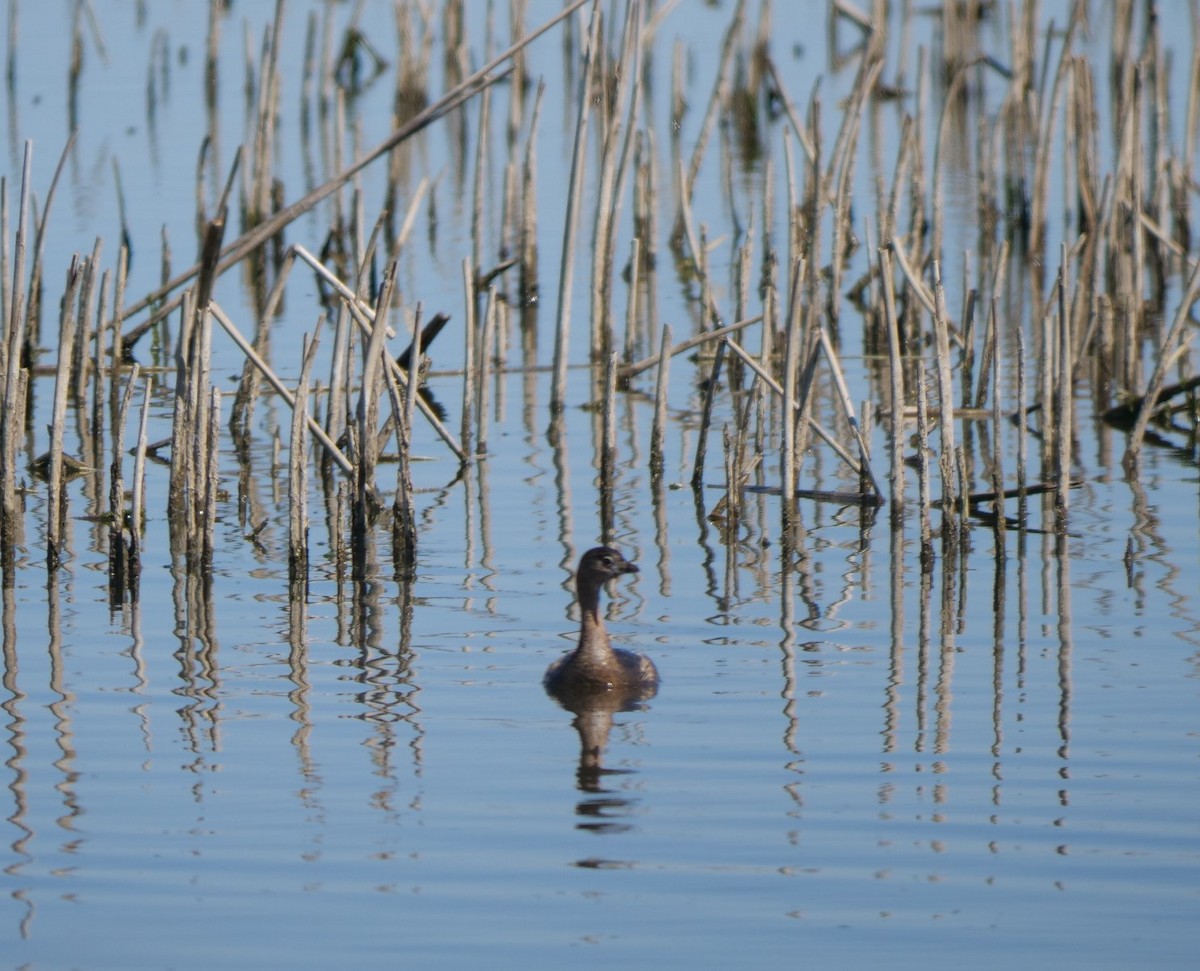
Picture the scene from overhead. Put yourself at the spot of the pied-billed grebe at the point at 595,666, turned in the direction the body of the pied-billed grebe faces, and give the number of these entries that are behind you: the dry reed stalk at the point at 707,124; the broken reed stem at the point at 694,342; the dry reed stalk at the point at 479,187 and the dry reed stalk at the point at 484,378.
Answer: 4

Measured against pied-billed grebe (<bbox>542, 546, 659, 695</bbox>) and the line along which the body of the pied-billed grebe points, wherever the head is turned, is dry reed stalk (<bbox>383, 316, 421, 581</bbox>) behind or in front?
behind

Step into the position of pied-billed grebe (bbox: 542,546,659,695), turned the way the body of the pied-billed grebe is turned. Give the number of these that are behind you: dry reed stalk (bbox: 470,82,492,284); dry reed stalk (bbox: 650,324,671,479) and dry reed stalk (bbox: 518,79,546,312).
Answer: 3

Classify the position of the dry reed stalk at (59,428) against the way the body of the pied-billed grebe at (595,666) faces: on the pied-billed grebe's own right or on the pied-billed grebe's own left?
on the pied-billed grebe's own right

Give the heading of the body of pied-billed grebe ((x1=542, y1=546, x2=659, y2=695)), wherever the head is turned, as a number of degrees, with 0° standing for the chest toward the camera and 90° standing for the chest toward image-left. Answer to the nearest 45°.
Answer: approximately 0°

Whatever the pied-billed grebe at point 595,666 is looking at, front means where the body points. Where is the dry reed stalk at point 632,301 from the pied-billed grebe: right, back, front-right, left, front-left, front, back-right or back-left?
back

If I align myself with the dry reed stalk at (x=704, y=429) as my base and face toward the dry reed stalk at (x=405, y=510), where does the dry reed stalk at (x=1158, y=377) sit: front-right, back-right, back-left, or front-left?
back-left

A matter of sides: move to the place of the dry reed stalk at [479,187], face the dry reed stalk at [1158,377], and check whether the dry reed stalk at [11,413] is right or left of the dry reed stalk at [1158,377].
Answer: right

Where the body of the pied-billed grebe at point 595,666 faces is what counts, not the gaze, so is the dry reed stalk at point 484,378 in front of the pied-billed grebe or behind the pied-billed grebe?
behind
